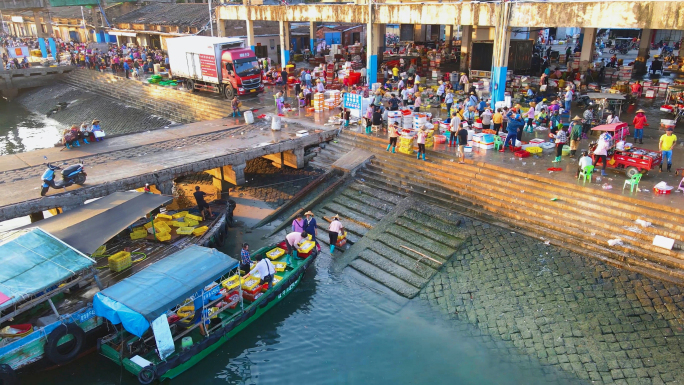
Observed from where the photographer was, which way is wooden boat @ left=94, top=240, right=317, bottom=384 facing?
facing away from the viewer and to the right of the viewer

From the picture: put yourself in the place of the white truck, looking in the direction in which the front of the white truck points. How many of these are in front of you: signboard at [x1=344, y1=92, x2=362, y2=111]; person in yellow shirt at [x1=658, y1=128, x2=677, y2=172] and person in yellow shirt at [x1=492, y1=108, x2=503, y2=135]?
3

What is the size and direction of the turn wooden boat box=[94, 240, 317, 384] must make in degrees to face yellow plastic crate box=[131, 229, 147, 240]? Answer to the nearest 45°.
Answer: approximately 45° to its left

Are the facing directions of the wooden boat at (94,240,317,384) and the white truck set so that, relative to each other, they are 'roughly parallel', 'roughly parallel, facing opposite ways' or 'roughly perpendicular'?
roughly perpendicular

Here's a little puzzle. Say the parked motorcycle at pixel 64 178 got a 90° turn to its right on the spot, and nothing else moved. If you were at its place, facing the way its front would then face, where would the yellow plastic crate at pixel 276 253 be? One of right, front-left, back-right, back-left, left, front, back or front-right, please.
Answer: back

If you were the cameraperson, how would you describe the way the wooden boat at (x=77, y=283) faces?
facing away from the viewer and to the right of the viewer

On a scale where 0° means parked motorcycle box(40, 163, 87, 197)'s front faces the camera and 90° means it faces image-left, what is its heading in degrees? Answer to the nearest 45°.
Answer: approximately 45°

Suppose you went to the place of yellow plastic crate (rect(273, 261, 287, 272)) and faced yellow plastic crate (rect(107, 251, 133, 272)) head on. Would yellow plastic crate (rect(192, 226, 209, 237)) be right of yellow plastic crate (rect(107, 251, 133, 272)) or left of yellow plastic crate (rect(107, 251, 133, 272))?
right

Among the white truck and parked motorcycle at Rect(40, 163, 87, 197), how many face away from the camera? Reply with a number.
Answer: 0

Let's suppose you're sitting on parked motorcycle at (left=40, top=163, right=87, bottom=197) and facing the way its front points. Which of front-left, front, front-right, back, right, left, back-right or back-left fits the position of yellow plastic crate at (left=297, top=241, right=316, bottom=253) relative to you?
left

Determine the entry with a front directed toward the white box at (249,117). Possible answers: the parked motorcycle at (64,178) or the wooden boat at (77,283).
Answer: the wooden boat

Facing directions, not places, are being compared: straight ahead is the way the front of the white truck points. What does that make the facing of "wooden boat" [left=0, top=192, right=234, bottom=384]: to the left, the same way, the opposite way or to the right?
to the left
